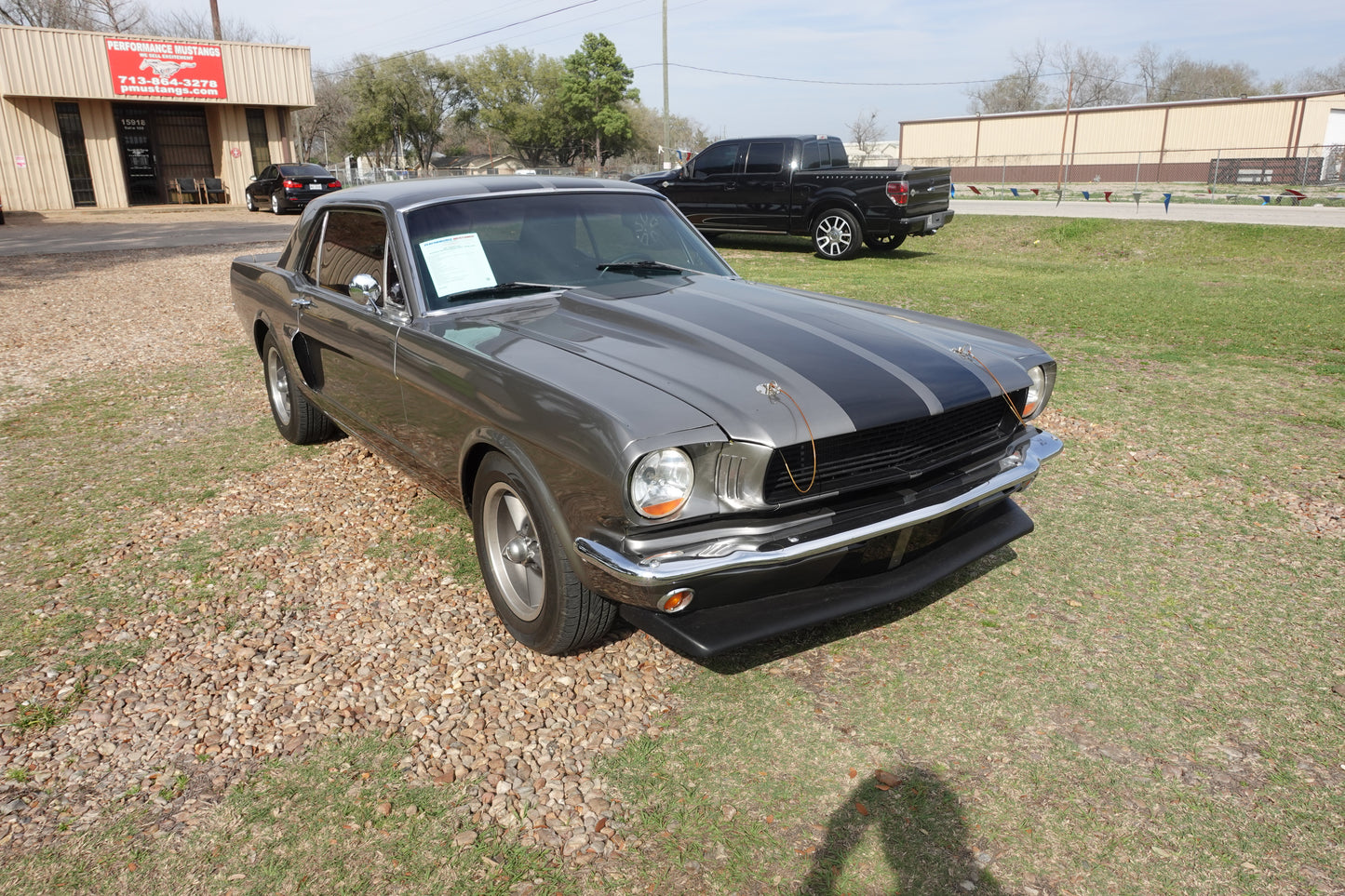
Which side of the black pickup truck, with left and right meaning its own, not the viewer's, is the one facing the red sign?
front

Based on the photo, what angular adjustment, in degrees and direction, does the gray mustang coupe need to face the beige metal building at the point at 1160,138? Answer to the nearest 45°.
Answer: approximately 90° to its left

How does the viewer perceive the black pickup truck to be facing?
facing away from the viewer and to the left of the viewer

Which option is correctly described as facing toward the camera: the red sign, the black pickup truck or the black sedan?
the red sign

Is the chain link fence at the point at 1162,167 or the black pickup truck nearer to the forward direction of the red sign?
the black pickup truck

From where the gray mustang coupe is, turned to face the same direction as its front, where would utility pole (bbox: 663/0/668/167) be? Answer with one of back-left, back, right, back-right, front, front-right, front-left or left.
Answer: back-left

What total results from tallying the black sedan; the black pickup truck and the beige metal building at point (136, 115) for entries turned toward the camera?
1

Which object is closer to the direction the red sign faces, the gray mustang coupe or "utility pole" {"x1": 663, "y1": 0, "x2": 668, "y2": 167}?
the gray mustang coupe

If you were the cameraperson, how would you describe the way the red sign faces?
facing the viewer

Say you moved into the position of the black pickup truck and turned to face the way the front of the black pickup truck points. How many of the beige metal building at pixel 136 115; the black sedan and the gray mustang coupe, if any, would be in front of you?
2

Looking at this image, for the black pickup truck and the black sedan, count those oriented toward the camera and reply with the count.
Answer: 0

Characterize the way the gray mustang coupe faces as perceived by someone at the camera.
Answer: facing the viewer and to the right of the viewer

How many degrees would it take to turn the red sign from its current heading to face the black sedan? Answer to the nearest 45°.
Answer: approximately 45° to its left

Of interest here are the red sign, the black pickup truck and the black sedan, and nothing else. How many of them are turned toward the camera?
1

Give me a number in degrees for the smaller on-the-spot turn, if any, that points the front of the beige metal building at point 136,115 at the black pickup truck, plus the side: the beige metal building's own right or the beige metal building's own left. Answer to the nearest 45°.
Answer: approximately 45° to the beige metal building's own left
